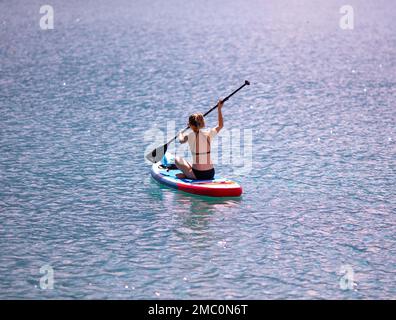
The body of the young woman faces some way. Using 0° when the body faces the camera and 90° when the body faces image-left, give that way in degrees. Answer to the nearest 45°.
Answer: approximately 135°
